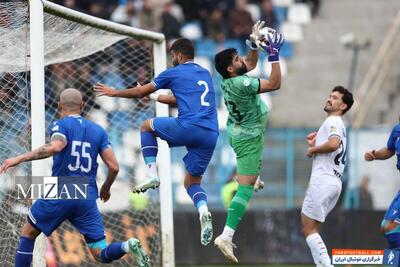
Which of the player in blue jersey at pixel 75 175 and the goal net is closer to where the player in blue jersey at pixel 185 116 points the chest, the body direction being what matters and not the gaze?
the goal net

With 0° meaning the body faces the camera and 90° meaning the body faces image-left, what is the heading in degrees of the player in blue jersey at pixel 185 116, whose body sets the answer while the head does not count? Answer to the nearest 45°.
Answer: approximately 135°

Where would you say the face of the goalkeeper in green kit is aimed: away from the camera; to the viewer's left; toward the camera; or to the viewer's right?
to the viewer's right

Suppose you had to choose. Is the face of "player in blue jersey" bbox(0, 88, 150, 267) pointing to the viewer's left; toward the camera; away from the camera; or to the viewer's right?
away from the camera
